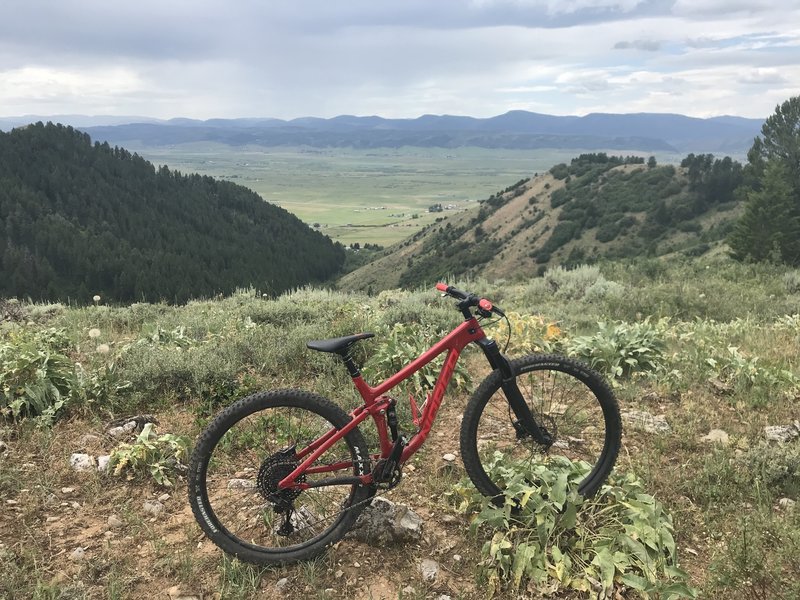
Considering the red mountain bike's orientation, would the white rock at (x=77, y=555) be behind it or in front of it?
behind

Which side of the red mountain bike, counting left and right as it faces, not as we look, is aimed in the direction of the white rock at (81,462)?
back

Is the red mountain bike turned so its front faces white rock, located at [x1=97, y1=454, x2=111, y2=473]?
no

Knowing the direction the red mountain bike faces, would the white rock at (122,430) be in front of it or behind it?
behind

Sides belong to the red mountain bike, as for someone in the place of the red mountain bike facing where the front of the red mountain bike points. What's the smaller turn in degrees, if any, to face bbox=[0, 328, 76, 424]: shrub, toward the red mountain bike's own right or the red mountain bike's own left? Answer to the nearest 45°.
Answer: approximately 135° to the red mountain bike's own left

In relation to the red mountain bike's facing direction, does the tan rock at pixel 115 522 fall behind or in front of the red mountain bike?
behind

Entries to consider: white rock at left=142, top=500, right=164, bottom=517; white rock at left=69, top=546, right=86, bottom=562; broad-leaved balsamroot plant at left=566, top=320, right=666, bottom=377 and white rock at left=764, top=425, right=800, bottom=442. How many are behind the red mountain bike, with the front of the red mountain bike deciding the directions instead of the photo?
2

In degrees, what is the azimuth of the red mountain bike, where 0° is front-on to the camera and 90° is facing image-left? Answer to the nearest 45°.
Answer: approximately 270°

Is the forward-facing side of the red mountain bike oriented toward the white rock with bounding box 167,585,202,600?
no

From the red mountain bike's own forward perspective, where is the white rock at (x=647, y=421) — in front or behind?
in front

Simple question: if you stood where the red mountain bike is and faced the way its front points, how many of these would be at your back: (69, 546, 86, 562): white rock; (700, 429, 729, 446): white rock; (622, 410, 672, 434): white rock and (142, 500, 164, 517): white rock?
2

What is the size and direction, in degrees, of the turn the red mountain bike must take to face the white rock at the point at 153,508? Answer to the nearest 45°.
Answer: approximately 180°

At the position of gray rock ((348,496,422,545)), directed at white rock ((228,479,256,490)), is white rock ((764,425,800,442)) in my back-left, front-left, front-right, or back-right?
back-right

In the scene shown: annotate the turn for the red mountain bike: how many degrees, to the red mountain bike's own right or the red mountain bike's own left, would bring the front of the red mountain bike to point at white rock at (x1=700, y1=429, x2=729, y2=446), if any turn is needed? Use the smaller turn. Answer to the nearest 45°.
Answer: approximately 45° to the red mountain bike's own left

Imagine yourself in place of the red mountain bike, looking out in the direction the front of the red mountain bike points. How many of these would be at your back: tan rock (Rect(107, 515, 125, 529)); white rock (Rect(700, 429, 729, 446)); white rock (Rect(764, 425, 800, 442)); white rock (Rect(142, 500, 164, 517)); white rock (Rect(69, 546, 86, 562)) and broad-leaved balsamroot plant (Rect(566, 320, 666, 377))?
3

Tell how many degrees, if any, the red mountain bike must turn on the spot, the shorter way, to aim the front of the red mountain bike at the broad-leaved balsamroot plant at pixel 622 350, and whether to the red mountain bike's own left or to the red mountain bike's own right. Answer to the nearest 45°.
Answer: approximately 45° to the red mountain bike's own left
